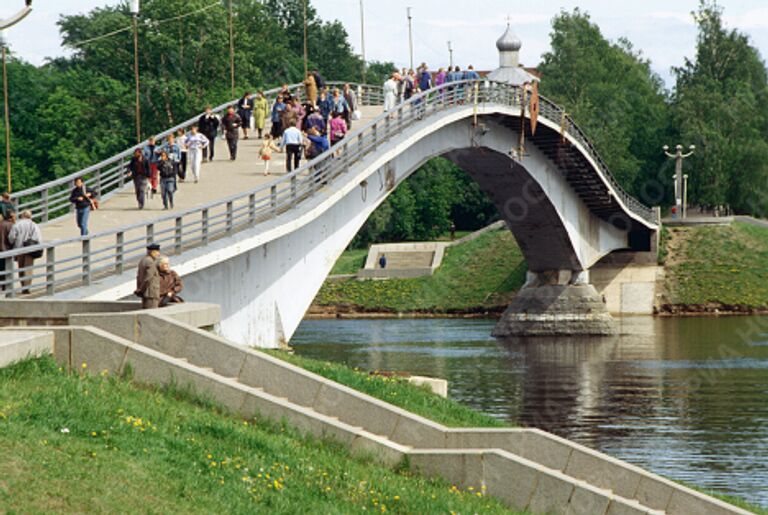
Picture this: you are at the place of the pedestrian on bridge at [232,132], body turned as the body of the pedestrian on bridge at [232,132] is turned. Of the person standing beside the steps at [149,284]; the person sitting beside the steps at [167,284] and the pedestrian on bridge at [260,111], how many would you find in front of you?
2

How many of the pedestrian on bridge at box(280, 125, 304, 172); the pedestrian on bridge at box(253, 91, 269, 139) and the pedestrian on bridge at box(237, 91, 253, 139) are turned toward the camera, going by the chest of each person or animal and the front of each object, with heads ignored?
2

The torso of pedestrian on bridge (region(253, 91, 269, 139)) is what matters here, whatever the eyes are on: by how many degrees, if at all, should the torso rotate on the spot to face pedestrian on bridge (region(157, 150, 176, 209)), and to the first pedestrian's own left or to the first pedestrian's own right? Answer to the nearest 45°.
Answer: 0° — they already face them

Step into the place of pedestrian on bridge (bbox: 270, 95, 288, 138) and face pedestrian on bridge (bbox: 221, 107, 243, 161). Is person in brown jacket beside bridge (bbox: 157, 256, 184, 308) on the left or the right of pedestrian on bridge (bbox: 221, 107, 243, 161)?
left

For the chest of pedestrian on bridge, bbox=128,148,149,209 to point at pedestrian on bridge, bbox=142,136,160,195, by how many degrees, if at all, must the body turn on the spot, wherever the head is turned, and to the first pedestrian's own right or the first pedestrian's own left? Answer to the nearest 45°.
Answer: approximately 180°

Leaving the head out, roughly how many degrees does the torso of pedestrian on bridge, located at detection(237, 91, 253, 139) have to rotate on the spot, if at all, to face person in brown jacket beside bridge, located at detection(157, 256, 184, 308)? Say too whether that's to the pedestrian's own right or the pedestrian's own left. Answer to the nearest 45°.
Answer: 0° — they already face them

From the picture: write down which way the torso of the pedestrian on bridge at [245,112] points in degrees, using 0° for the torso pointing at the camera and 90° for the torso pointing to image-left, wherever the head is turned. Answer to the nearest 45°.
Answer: approximately 0°

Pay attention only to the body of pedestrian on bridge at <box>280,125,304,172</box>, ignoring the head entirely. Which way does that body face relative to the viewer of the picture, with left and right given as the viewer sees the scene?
facing away from the viewer

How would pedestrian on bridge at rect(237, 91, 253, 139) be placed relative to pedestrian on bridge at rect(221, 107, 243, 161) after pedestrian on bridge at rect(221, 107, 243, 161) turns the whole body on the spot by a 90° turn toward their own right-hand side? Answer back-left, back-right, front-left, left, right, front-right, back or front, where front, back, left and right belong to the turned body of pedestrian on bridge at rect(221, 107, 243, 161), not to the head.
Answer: right
